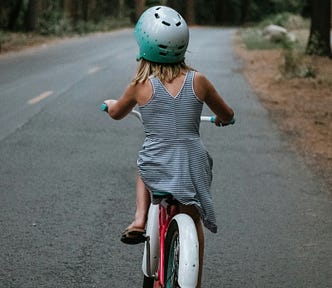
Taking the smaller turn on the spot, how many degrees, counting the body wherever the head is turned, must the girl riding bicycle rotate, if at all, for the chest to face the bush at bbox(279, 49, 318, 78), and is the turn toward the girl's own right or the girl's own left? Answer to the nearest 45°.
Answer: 0° — they already face it

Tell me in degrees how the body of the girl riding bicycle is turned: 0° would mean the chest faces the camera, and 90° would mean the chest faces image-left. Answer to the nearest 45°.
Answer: approximately 180°

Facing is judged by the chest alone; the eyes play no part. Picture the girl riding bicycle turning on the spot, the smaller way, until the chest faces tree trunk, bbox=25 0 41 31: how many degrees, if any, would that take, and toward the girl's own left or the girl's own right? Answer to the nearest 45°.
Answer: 0° — they already face it

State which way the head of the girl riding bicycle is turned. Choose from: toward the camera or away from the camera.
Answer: away from the camera

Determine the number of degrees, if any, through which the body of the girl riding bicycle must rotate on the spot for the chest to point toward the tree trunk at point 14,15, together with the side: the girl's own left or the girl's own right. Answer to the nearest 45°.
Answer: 0° — they already face it
